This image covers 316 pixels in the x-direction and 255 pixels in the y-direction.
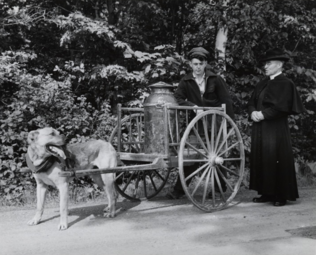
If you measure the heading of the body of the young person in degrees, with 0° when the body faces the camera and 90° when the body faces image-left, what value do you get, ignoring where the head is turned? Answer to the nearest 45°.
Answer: approximately 0°

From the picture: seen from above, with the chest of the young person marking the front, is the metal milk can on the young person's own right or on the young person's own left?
on the young person's own right

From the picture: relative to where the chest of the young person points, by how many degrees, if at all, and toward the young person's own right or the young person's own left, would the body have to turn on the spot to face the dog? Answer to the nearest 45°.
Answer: approximately 45° to the young person's own right

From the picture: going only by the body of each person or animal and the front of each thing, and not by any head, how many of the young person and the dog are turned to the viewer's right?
0

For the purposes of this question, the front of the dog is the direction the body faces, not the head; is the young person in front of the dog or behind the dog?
behind

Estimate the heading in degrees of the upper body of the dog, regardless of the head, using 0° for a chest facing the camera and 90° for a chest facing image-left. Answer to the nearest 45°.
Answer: approximately 45°
